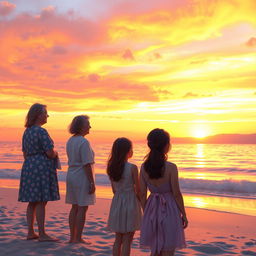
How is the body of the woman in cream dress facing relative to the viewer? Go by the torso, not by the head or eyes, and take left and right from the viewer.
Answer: facing away from the viewer and to the right of the viewer

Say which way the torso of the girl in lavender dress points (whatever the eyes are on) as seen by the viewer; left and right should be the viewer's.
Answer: facing away from the viewer

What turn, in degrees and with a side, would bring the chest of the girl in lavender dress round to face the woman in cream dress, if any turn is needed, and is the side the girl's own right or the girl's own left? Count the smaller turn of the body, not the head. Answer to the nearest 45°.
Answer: approximately 45° to the girl's own left

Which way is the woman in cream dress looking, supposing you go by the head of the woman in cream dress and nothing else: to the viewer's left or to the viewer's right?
to the viewer's right

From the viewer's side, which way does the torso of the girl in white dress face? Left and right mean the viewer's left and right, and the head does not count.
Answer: facing away from the viewer and to the right of the viewer

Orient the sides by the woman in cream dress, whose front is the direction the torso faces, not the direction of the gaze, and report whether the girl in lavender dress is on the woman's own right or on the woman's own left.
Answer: on the woman's own right

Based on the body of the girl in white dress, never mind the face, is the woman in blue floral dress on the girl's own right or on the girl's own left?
on the girl's own left

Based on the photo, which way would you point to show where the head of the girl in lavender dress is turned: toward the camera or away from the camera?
away from the camera

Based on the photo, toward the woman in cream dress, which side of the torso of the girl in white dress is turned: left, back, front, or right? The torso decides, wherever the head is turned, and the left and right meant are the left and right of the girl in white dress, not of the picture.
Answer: left

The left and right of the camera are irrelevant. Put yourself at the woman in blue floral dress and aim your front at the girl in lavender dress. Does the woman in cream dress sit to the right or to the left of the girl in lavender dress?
left

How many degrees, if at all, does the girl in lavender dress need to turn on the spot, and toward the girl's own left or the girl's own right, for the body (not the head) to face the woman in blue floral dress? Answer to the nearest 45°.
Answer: approximately 45° to the girl's own left

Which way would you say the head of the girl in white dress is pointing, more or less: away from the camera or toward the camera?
away from the camera
